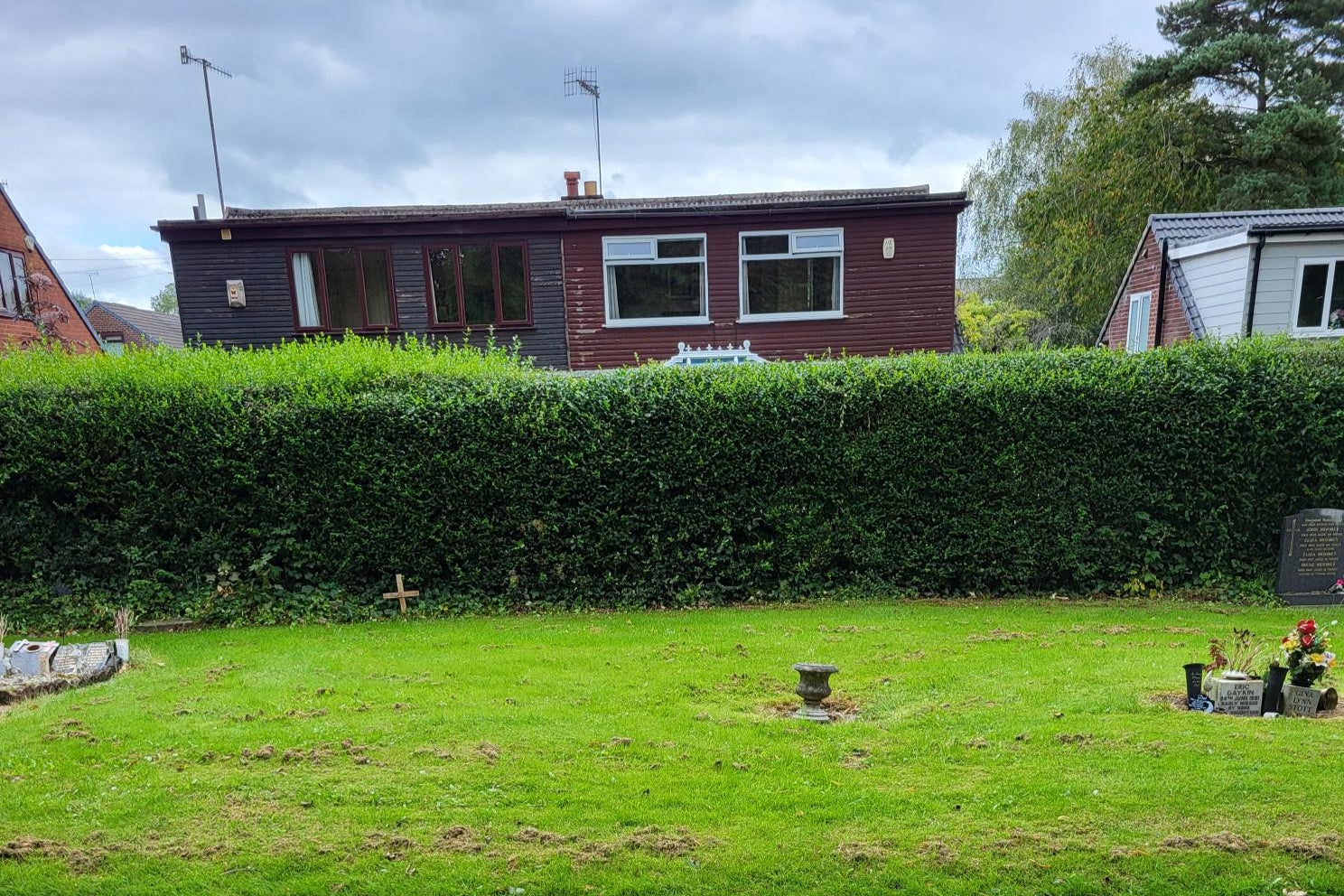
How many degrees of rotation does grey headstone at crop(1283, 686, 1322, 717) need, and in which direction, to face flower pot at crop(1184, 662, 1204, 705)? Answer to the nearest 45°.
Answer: approximately 45° to its right

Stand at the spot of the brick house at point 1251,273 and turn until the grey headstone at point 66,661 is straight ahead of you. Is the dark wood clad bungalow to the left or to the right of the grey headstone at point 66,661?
right

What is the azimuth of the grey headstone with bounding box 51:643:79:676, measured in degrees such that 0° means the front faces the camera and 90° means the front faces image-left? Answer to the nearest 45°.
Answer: approximately 0°

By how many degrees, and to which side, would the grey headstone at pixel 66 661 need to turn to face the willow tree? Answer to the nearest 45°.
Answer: approximately 90° to its left

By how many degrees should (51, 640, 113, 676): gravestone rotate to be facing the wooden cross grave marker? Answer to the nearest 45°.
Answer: approximately 90° to its left

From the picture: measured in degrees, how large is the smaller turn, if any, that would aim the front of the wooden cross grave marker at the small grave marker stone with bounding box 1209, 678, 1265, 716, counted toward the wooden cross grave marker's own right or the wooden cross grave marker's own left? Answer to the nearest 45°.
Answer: approximately 45° to the wooden cross grave marker's own left
